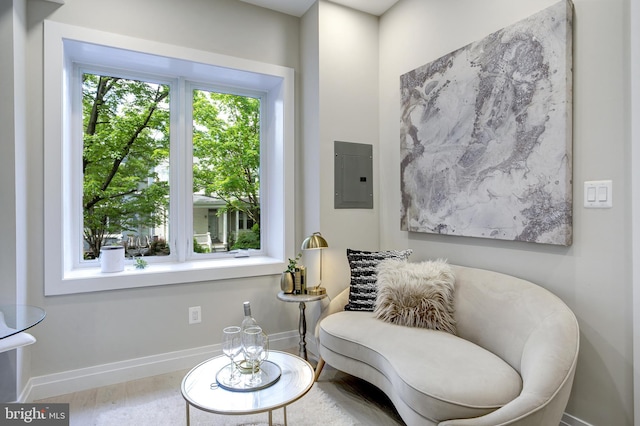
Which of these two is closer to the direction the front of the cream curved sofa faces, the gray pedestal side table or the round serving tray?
the round serving tray

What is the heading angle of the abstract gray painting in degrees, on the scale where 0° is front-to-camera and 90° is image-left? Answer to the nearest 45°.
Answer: approximately 45°

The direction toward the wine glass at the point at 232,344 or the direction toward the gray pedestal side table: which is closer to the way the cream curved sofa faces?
the wine glass
